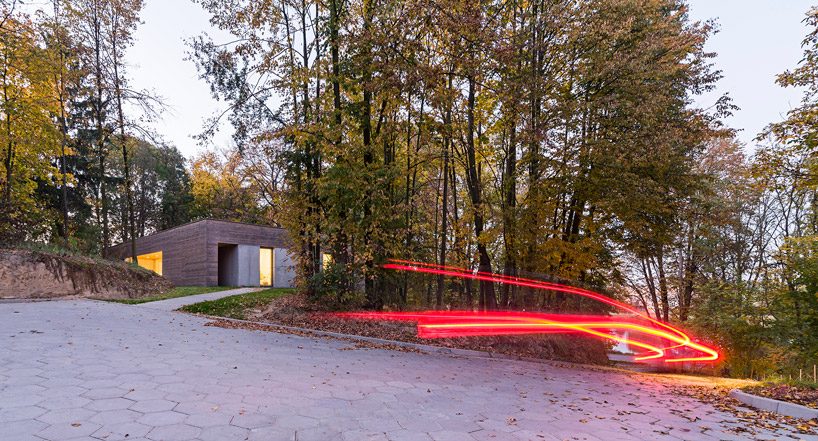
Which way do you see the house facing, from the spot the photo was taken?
facing the viewer and to the right of the viewer
